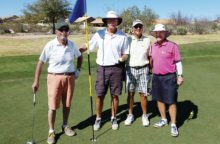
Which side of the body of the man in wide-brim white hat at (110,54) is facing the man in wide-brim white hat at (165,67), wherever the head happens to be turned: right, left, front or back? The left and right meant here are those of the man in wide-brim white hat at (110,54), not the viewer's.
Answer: left

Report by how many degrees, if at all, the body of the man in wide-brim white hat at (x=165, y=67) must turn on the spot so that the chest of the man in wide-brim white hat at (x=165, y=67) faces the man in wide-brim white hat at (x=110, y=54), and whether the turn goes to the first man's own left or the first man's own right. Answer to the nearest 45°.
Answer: approximately 45° to the first man's own right

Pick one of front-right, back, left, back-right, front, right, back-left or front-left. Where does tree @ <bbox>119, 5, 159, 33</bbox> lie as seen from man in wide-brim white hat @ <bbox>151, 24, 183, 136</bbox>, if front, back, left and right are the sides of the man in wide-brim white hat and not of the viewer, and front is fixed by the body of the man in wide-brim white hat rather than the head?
back-right

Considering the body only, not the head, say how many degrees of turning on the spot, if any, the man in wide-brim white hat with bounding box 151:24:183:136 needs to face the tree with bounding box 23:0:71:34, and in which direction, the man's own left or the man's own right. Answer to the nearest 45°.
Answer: approximately 90° to the man's own right

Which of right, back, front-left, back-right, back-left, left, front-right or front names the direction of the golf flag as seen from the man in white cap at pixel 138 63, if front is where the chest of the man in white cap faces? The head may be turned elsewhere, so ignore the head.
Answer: right

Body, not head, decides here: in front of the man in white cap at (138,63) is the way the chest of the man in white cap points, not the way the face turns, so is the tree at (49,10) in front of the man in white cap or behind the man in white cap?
behind

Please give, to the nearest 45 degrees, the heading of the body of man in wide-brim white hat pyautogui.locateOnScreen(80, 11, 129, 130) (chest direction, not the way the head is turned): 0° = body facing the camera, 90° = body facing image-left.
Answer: approximately 0°

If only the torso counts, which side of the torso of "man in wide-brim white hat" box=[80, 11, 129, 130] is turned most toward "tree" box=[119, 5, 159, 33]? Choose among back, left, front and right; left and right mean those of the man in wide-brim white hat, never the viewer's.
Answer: back

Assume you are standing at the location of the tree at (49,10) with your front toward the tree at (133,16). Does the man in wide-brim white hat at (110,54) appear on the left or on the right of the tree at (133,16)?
right

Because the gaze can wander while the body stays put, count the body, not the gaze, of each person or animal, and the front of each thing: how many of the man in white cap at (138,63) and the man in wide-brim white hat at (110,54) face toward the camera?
2

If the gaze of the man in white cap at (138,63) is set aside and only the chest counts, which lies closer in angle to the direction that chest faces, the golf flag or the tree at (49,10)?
the golf flag
